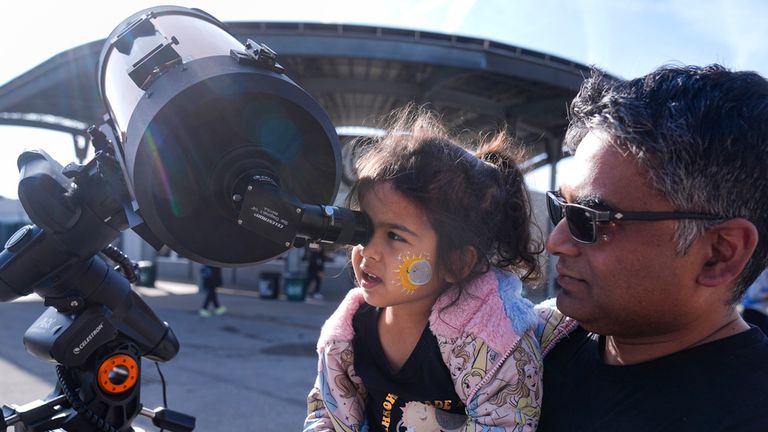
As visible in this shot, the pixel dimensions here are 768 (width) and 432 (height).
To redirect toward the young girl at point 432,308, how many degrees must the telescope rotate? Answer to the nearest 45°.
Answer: approximately 135° to its right

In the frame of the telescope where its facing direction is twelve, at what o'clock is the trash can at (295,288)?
The trash can is roughly at 2 o'clock from the telescope.

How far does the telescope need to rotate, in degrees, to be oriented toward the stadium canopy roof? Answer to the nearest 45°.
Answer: approximately 45° to its right

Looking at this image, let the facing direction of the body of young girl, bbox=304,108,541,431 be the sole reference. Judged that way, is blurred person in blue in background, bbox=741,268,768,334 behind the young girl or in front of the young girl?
behind

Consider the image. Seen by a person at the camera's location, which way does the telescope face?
facing away from the viewer and to the left of the viewer

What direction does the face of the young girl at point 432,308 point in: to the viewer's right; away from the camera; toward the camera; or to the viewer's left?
to the viewer's left

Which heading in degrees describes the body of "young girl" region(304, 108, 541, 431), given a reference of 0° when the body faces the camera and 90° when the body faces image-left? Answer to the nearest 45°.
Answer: approximately 45°

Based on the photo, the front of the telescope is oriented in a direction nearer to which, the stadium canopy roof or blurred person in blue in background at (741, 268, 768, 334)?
the stadium canopy roof
